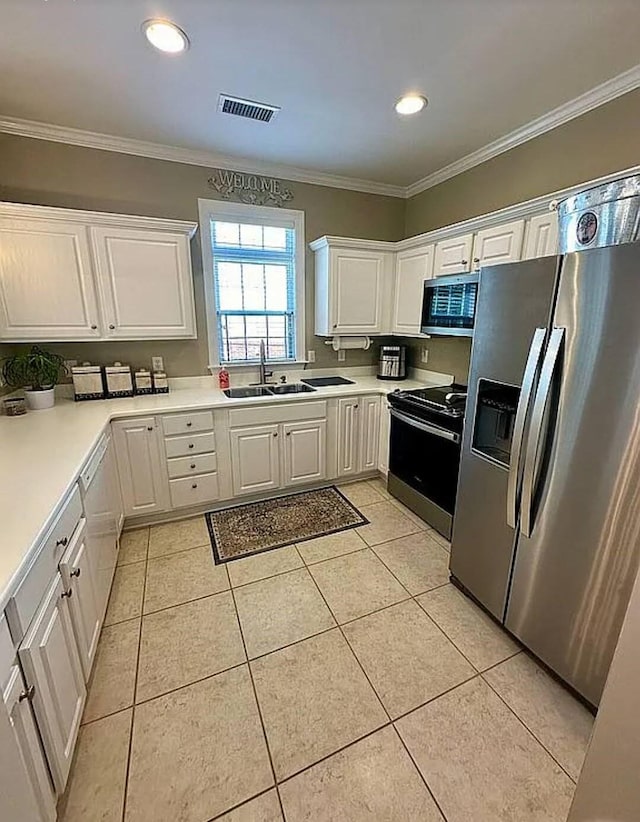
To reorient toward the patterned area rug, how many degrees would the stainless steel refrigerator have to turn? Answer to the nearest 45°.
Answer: approximately 45° to its right

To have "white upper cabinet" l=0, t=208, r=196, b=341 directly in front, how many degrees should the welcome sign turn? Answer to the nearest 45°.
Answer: approximately 45° to its right

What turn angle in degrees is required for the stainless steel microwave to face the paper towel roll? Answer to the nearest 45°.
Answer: approximately 90° to its right

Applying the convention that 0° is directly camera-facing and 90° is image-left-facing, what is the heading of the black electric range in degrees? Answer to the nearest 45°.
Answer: approximately 45°

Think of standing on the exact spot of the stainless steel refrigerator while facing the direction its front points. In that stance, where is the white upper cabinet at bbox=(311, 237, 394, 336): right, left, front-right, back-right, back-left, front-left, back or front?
right

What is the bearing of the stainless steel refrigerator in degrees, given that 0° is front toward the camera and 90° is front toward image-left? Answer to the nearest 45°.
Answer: approximately 45°

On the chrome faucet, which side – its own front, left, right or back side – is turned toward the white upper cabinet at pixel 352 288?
left

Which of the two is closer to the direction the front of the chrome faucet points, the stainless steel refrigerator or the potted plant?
the stainless steel refrigerator

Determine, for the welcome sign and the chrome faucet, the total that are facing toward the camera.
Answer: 2

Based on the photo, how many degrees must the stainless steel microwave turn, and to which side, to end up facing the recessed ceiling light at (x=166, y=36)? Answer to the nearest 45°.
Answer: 0° — it already faces it

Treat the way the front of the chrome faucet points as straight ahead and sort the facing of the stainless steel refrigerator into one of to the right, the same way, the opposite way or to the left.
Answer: to the right

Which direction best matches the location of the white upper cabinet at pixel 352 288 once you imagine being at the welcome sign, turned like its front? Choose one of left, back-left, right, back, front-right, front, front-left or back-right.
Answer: left

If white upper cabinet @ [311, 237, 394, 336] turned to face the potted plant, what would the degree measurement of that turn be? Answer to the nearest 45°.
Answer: approximately 90° to its right

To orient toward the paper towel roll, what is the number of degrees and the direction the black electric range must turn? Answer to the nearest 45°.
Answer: approximately 90° to its right
